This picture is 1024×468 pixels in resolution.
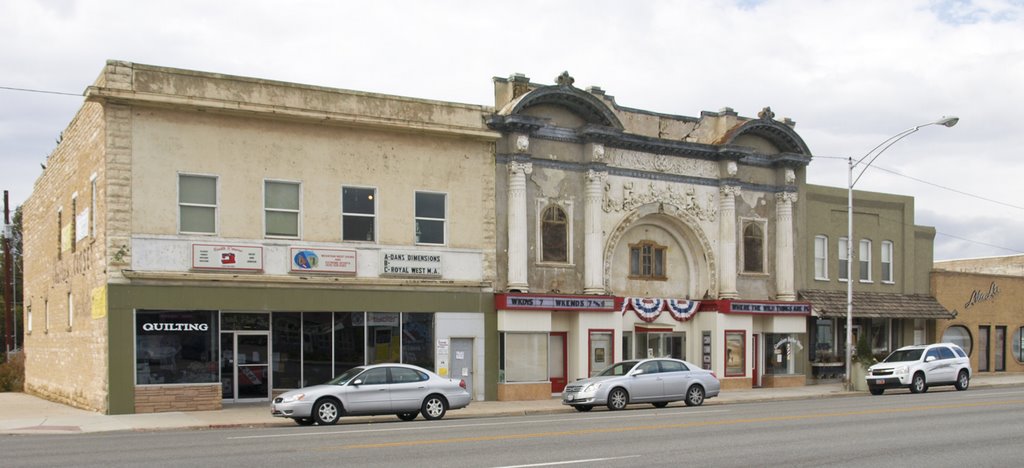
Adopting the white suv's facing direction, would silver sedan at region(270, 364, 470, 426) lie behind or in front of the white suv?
in front

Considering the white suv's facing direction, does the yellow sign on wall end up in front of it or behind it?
in front

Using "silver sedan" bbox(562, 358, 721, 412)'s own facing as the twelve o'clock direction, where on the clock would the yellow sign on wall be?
The yellow sign on wall is roughly at 1 o'clock from the silver sedan.

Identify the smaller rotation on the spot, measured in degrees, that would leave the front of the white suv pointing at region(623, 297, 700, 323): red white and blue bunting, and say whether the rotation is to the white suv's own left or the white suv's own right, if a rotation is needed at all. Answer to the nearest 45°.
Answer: approximately 45° to the white suv's own right

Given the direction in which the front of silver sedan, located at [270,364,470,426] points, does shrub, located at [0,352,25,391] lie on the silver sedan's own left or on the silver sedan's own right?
on the silver sedan's own right

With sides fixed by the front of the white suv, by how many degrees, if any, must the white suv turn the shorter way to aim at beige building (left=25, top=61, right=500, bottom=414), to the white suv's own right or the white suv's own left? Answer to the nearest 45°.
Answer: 0° — it already faces it

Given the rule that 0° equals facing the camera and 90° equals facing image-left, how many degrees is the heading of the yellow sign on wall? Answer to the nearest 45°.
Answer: approximately 45°

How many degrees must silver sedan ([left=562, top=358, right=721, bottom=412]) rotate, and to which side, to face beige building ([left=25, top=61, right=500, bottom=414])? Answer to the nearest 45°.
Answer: approximately 45° to its right

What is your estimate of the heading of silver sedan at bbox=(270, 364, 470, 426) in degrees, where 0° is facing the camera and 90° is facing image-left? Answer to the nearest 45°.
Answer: approximately 90°
